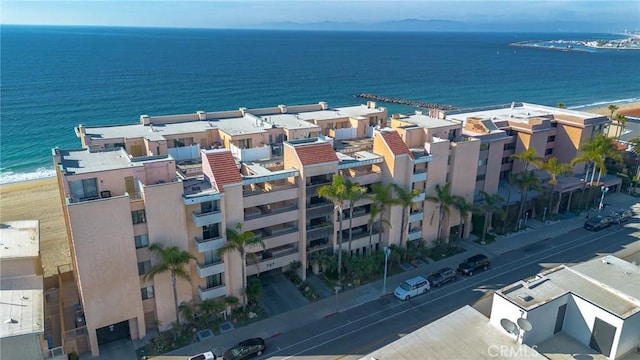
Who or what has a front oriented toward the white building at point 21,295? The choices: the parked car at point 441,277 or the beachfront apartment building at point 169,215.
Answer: the parked car

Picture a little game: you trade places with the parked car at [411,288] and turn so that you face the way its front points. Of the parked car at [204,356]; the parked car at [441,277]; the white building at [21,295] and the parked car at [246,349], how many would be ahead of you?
3

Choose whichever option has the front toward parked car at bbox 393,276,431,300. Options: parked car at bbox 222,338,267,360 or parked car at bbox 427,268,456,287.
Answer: parked car at bbox 427,268,456,287

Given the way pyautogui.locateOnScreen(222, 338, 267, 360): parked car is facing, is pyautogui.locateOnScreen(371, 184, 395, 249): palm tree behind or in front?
behind

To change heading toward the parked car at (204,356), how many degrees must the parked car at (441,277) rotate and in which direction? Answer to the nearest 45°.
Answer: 0° — it already faces it

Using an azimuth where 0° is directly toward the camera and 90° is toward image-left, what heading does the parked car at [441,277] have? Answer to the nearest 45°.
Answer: approximately 45°

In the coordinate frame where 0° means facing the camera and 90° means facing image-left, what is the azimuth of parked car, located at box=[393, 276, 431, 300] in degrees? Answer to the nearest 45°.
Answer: approximately 45°

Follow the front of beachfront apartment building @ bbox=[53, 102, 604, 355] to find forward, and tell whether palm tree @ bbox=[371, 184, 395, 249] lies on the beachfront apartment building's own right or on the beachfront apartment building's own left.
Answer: on the beachfront apartment building's own left

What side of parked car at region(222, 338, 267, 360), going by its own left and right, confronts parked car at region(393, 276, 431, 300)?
back

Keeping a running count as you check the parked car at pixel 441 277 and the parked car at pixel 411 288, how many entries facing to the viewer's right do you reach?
0

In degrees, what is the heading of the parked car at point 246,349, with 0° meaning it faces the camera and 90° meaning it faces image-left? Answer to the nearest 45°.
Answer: approximately 45°

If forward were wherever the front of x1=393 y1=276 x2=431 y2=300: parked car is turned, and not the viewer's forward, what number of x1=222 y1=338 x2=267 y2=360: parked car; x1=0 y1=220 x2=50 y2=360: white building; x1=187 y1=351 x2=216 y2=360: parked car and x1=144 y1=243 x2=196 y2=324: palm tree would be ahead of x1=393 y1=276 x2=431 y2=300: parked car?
4

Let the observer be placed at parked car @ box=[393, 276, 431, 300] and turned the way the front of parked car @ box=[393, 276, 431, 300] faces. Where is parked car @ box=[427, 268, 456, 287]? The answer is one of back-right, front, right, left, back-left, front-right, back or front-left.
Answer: back

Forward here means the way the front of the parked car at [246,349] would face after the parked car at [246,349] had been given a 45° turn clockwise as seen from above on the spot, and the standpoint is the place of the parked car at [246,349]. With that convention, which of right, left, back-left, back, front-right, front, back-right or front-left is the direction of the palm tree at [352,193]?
back-right
